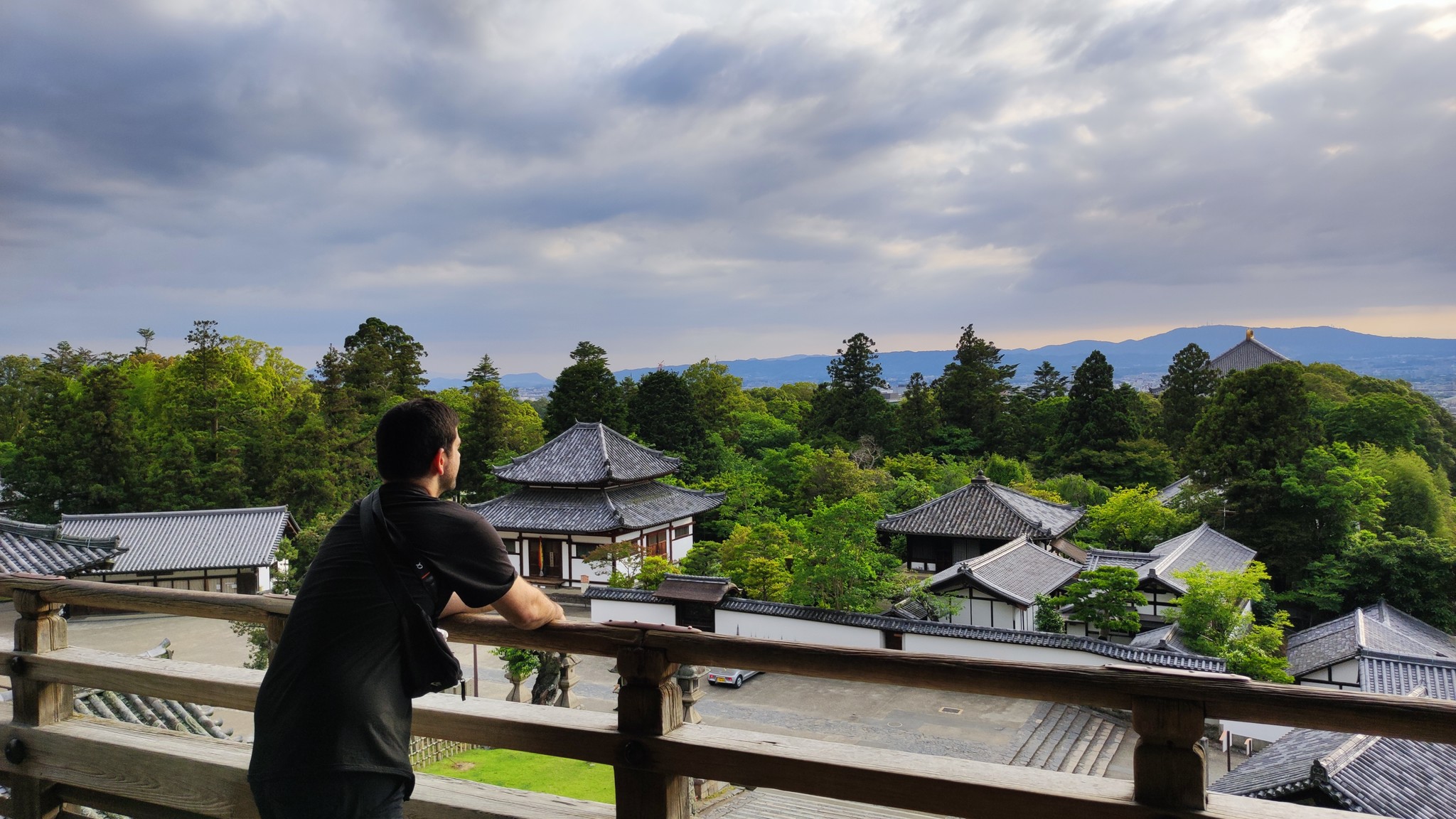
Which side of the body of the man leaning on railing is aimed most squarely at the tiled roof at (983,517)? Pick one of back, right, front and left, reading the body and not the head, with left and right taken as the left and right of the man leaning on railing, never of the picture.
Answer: front

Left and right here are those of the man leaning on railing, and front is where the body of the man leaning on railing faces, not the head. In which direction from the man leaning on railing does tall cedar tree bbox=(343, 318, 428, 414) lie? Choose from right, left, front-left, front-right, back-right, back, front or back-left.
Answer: front-left

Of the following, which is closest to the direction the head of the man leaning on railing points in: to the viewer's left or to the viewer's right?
to the viewer's right

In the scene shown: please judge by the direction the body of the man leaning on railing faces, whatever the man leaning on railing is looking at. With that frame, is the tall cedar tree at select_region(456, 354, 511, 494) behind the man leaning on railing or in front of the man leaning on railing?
in front

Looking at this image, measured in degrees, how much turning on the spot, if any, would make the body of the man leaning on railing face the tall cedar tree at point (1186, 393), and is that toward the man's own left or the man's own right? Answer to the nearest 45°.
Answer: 0° — they already face it

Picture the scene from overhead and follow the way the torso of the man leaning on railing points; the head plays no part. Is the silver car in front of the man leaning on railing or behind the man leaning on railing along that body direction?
in front

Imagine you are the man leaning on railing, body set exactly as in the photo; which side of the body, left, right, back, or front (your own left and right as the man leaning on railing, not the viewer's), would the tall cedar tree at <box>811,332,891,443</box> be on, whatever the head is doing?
front

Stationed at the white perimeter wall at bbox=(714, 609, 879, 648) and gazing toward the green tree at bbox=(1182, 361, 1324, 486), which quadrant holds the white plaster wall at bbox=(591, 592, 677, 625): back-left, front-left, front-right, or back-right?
back-left

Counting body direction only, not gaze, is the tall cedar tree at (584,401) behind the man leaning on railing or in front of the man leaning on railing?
in front

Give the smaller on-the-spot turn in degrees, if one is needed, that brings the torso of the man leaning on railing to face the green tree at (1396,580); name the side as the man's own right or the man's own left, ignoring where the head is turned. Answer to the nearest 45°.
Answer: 0° — they already face it

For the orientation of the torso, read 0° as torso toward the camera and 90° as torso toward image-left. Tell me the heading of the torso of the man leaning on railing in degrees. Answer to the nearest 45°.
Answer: approximately 225°
